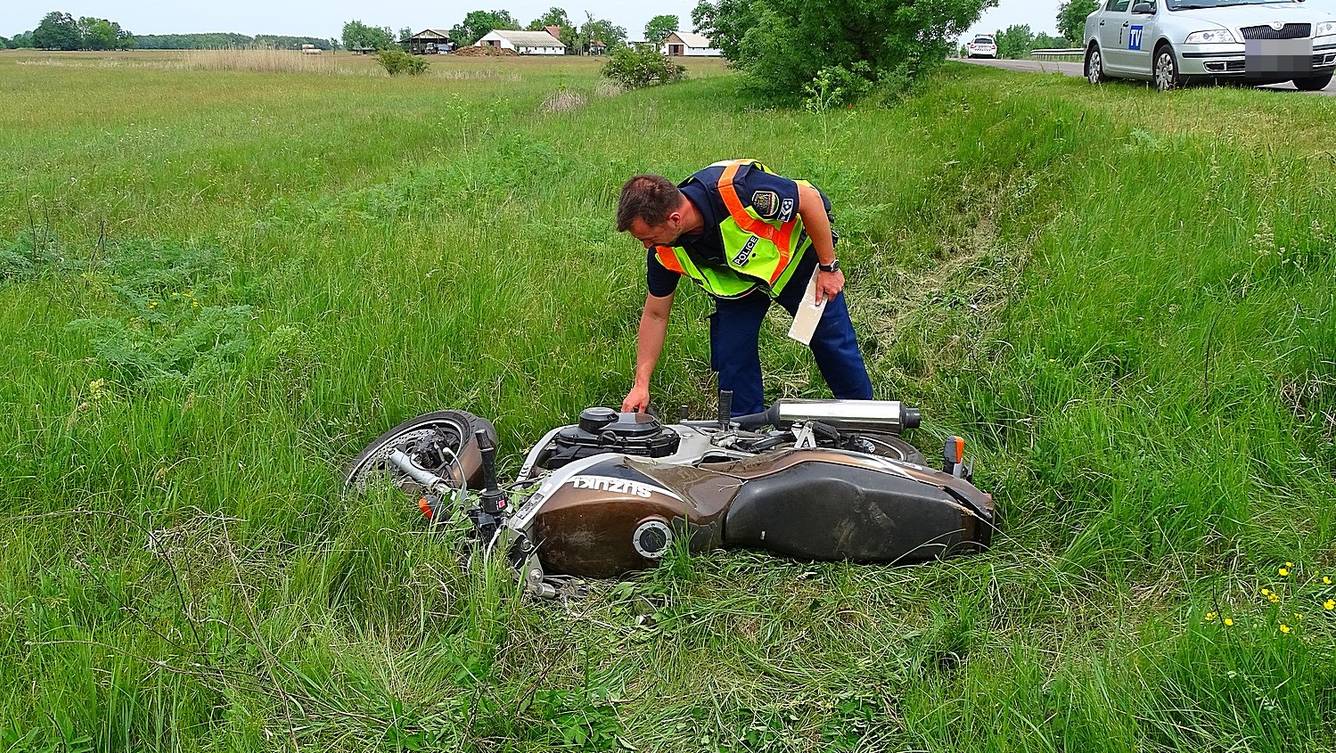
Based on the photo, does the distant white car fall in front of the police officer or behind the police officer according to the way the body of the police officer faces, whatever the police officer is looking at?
behind

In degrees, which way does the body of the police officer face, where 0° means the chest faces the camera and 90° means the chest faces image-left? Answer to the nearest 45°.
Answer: approximately 45°

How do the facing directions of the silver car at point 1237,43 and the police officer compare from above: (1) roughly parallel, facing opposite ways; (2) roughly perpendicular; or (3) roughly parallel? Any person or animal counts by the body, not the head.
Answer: roughly perpendicular

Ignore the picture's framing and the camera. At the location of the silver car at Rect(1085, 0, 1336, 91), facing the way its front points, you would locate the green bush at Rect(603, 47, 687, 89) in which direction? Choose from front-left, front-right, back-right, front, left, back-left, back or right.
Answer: back

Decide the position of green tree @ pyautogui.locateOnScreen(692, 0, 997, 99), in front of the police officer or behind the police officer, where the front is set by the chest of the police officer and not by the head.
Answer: behind

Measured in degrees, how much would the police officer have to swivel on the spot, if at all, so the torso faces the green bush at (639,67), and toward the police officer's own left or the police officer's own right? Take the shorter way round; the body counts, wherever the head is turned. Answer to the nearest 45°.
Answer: approximately 135° to the police officer's own right

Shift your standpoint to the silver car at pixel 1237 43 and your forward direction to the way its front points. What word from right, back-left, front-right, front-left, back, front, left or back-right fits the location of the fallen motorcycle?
front-right

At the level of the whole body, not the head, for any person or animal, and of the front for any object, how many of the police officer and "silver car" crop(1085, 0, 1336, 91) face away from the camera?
0

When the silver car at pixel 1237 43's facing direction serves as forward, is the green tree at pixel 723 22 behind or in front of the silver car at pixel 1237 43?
behind

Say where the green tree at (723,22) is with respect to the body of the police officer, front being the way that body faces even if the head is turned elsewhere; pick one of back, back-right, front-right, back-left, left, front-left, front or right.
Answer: back-right

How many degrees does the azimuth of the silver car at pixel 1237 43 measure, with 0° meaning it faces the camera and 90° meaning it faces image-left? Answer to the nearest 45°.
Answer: approximately 315°
